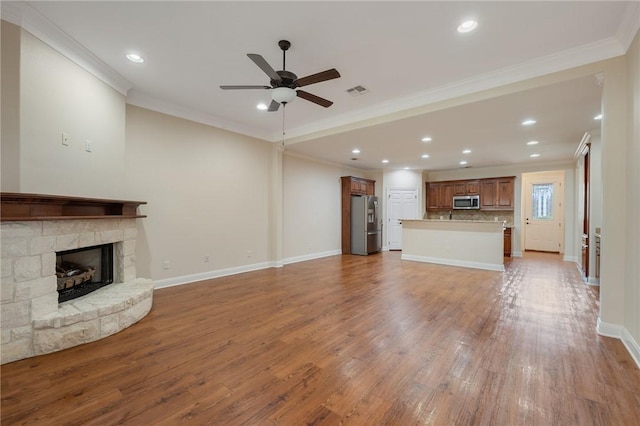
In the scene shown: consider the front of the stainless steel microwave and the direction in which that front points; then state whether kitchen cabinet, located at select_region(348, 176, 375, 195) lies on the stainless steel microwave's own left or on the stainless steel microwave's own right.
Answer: on the stainless steel microwave's own right

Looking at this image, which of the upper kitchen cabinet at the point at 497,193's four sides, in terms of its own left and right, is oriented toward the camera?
front

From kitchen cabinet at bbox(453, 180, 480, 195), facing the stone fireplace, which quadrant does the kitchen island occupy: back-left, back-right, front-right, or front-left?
front-left

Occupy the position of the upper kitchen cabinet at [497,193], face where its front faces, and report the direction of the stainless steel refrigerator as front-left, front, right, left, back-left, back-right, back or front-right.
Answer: front-right

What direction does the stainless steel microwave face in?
toward the camera

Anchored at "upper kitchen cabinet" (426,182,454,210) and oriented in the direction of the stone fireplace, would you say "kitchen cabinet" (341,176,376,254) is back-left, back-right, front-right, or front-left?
front-right

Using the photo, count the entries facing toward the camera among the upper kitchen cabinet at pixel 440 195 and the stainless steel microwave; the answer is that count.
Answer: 2

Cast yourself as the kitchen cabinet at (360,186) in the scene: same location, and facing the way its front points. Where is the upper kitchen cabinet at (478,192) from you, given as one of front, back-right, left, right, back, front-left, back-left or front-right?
front-left

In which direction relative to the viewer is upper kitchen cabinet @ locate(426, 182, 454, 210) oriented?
toward the camera

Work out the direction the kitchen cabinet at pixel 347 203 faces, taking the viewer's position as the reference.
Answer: facing the viewer and to the right of the viewer

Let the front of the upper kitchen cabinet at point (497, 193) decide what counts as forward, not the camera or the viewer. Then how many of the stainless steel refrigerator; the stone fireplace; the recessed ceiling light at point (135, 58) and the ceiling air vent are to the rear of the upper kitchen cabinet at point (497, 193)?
0

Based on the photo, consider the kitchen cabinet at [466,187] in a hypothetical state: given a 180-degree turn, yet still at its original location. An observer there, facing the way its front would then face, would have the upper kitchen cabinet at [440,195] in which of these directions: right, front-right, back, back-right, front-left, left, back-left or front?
left

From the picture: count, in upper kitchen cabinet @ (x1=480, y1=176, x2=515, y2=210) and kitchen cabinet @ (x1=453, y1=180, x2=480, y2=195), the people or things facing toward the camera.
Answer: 2

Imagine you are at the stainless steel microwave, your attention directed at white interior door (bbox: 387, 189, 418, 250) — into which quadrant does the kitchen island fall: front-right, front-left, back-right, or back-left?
front-left

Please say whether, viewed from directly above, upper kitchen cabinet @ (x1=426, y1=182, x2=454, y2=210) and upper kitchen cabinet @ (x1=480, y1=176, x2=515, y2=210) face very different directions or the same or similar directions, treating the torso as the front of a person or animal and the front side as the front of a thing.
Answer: same or similar directions

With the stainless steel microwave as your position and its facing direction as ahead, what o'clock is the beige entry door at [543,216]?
The beige entry door is roughly at 8 o'clock from the stainless steel microwave.

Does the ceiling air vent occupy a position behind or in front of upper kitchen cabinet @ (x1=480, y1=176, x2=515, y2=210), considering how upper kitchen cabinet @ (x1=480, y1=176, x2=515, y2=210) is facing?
in front
